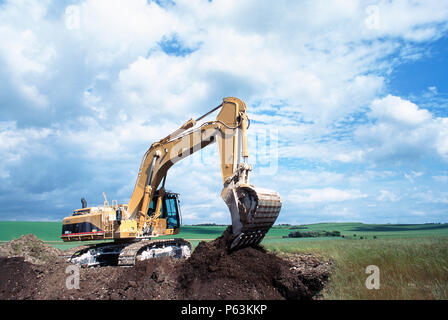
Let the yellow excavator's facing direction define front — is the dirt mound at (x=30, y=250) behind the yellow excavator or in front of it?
behind

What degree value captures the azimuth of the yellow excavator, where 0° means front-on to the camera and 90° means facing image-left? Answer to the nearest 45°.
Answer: approximately 315°
